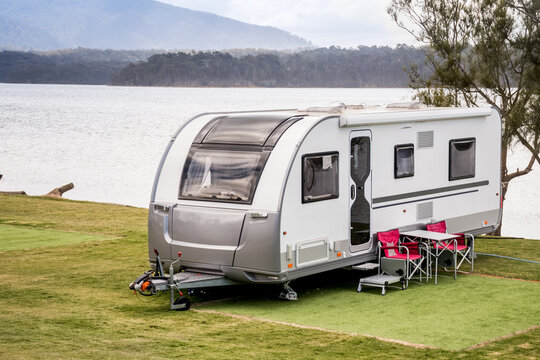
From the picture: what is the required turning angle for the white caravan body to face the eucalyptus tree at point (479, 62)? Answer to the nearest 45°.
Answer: approximately 180°

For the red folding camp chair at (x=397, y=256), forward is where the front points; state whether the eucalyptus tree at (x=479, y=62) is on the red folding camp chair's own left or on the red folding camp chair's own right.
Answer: on the red folding camp chair's own left

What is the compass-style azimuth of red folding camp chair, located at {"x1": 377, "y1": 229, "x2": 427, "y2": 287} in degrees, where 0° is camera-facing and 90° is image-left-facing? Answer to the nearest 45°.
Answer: approximately 315°
